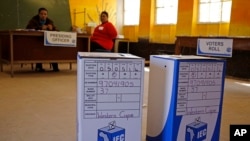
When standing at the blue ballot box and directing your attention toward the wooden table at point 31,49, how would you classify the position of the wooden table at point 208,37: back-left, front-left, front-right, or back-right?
front-right

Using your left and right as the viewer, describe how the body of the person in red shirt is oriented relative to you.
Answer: facing the viewer and to the left of the viewer

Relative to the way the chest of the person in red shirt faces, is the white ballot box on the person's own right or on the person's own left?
on the person's own left

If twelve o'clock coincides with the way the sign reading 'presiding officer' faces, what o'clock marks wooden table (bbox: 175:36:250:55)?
The wooden table is roughly at 10 o'clock from the sign reading 'presiding officer'.

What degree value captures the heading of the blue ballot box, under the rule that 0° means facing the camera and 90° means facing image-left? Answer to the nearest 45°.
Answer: approximately 315°

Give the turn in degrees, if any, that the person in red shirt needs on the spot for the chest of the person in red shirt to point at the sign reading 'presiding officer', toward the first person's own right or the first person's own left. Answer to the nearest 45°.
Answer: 0° — they already face it

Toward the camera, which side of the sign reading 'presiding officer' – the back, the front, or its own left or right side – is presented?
front

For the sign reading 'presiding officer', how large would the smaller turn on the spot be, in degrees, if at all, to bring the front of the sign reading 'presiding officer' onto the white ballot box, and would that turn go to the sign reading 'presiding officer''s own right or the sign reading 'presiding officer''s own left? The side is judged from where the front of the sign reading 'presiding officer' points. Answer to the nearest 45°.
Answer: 0° — it already faces it

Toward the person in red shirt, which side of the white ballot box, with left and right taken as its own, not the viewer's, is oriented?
back

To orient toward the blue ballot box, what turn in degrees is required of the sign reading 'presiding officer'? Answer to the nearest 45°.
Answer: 0° — it already faces it

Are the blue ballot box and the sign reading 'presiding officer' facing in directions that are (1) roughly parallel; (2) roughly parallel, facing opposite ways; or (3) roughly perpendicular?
roughly parallel

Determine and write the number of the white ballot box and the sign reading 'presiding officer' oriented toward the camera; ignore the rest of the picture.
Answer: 2

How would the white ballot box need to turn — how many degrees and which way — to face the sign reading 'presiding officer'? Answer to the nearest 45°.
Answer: approximately 180°
